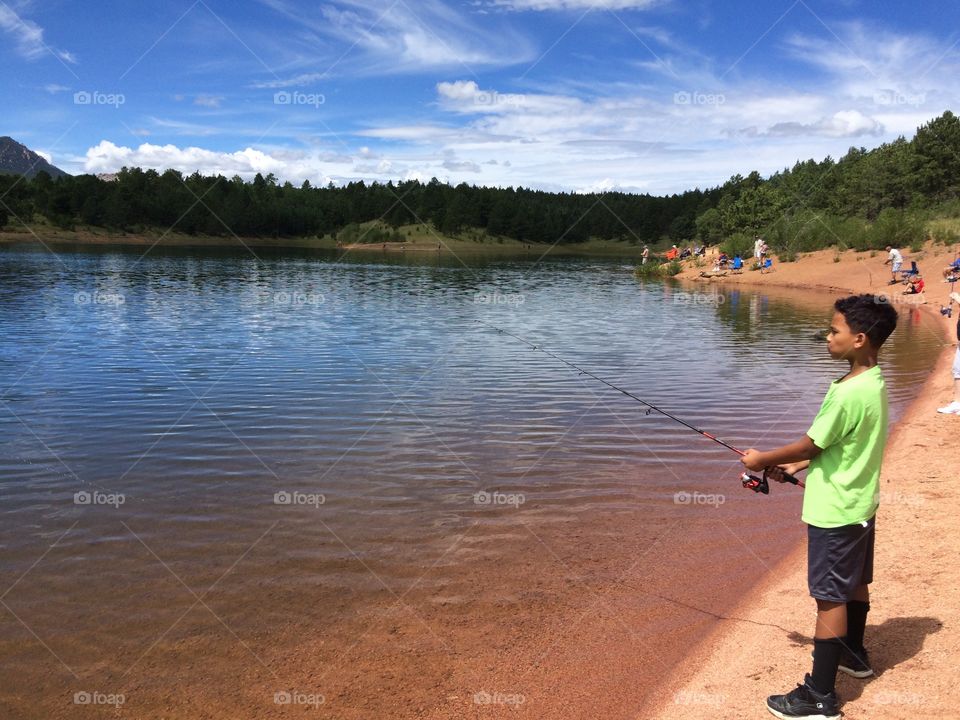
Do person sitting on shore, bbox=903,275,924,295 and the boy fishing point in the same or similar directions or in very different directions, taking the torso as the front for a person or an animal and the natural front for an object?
same or similar directions

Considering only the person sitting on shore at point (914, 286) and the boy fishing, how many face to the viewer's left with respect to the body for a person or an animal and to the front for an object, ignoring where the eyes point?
2

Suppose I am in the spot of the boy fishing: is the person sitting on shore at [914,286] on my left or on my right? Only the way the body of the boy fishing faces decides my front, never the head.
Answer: on my right

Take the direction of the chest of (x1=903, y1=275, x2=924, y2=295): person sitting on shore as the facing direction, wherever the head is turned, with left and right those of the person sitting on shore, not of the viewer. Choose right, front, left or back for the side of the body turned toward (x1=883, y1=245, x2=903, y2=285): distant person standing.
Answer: right

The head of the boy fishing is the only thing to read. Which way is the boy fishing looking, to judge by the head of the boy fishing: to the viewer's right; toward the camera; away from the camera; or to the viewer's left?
to the viewer's left

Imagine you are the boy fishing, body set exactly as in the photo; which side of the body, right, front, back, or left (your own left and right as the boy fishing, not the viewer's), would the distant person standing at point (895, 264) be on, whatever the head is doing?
right

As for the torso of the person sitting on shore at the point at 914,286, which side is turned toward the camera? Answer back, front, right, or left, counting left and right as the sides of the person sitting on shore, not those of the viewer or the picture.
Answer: left

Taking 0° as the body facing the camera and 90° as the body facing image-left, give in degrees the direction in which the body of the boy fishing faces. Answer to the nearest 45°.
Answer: approximately 90°

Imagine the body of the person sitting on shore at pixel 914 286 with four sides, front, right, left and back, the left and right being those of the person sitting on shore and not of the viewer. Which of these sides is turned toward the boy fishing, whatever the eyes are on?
left
